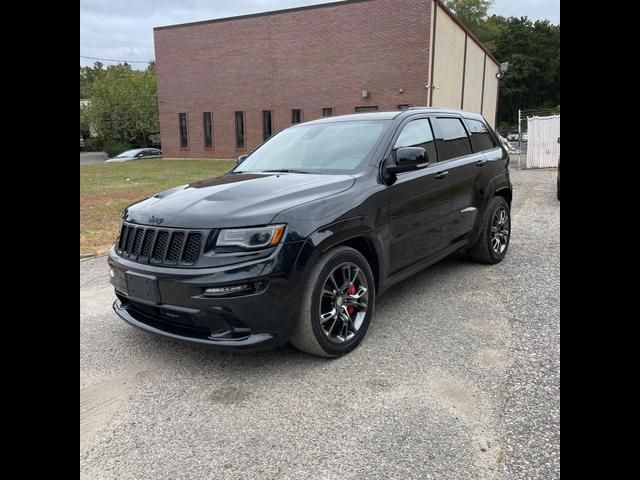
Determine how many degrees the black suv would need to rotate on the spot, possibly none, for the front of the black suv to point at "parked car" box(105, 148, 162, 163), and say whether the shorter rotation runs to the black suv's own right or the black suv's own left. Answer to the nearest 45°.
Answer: approximately 135° to the black suv's own right

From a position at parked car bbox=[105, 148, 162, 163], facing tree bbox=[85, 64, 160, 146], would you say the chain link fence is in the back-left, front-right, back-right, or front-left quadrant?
back-right

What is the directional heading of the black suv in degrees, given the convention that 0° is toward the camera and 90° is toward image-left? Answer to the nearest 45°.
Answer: approximately 45°

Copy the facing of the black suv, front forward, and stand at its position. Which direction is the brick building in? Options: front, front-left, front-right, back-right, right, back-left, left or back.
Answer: back-right

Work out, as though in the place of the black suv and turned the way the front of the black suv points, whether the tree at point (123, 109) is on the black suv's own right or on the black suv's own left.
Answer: on the black suv's own right

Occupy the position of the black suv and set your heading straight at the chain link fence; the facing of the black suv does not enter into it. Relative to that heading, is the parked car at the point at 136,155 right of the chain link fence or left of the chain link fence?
left

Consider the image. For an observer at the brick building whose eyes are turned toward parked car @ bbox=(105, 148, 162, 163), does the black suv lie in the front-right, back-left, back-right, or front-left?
back-left

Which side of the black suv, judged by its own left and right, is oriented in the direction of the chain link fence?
back
